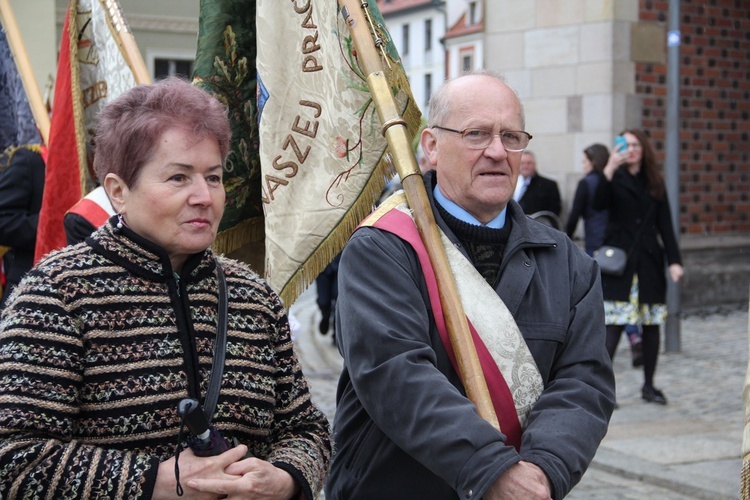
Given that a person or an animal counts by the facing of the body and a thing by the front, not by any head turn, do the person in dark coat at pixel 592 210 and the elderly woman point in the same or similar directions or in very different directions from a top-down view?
very different directions

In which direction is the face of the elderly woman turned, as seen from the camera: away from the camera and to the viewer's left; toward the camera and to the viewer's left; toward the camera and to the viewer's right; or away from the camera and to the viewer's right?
toward the camera and to the viewer's right

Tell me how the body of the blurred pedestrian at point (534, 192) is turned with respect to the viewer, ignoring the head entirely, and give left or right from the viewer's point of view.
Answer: facing the viewer and to the left of the viewer

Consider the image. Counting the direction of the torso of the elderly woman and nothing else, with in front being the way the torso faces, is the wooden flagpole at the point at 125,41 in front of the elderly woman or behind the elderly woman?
behind

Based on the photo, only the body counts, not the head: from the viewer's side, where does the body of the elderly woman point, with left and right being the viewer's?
facing the viewer and to the right of the viewer

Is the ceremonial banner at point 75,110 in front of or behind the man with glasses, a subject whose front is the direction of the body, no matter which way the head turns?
behind

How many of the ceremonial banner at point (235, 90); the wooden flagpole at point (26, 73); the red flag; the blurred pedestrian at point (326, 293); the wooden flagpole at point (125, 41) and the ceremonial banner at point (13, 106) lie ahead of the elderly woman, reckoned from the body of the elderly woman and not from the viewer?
0
